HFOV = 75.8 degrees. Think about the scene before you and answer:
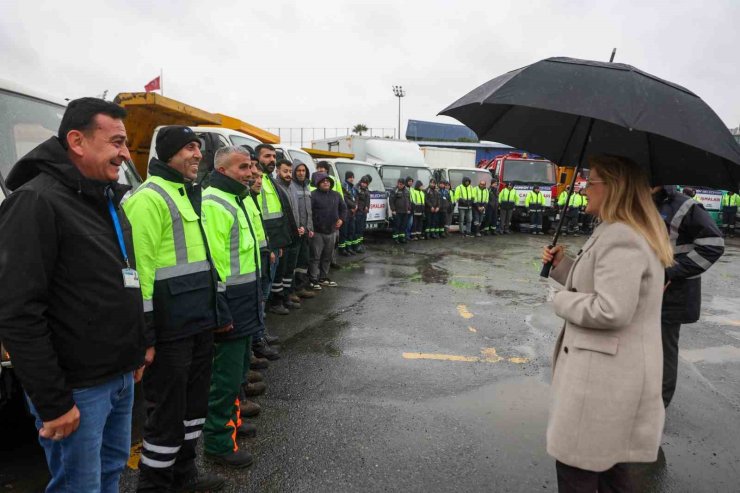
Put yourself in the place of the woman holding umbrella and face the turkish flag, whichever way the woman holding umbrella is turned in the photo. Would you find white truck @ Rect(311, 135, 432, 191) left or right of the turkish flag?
right

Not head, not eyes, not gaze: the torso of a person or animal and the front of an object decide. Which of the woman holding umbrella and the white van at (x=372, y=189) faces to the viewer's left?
the woman holding umbrella

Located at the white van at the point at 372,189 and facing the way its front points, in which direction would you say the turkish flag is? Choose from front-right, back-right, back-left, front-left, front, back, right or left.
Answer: back-right

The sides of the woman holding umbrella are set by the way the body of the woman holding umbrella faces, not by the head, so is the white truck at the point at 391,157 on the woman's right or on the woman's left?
on the woman's right

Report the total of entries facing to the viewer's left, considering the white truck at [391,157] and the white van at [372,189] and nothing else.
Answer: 0

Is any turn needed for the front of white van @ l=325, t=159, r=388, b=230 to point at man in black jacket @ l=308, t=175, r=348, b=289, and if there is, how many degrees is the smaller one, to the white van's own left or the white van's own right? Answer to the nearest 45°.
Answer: approximately 45° to the white van's own right

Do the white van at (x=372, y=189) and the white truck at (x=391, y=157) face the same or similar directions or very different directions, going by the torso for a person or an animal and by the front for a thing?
same or similar directions

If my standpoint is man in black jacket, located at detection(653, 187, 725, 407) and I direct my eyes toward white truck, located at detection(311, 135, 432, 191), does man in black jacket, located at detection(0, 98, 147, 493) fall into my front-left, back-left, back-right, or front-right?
back-left

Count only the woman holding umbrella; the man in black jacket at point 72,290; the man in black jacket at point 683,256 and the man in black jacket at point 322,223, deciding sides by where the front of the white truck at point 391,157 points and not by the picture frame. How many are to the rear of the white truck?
0

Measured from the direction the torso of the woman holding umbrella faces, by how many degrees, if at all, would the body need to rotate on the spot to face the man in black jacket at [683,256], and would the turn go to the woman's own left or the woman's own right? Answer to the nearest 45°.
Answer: approximately 90° to the woman's own right

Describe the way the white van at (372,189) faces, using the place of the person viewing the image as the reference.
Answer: facing the viewer and to the right of the viewer

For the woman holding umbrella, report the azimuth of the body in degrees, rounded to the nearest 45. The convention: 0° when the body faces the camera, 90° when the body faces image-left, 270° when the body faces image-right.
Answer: approximately 90°

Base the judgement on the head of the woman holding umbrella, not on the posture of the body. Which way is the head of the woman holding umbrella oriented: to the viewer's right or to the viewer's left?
to the viewer's left

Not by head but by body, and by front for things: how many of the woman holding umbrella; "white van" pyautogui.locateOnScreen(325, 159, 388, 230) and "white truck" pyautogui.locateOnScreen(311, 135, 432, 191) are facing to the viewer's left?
1

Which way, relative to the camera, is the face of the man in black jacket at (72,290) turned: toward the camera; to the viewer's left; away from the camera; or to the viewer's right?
to the viewer's right
